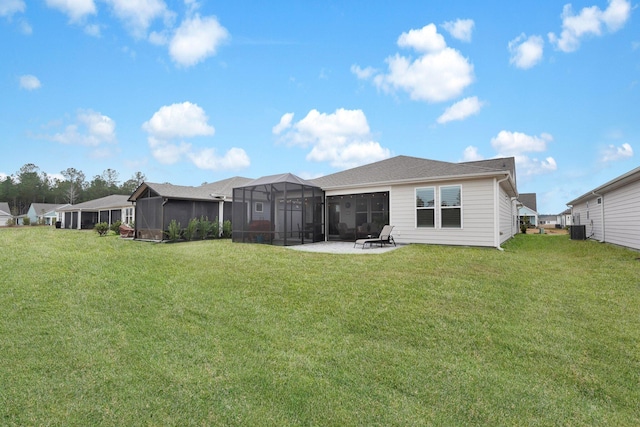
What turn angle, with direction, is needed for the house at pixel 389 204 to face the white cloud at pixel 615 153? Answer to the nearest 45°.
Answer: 0° — it already faces it

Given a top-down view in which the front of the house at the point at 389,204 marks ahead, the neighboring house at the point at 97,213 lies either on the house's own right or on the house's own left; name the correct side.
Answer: on the house's own left

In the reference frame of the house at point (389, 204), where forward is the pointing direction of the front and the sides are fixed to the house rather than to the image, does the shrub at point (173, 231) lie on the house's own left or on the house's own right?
on the house's own left

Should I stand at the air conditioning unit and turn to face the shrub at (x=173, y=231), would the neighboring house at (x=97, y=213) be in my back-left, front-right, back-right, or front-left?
front-right

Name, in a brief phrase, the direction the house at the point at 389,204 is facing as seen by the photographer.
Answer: facing away from the viewer and to the right of the viewer
